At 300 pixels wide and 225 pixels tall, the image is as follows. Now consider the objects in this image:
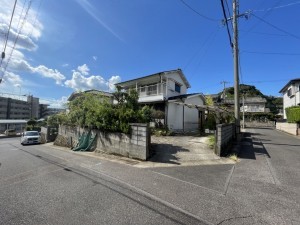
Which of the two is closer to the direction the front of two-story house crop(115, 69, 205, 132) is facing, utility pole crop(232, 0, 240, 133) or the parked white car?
the parked white car

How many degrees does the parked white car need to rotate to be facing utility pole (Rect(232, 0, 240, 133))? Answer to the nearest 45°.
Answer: approximately 45° to its left

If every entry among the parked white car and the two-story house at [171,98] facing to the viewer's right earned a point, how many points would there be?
0

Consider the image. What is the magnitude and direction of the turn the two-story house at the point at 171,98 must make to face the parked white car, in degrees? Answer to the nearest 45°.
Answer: approximately 45° to its right

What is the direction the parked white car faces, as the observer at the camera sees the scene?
facing the viewer

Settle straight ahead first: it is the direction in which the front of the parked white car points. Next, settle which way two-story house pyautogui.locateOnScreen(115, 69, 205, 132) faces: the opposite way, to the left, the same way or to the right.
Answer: to the right

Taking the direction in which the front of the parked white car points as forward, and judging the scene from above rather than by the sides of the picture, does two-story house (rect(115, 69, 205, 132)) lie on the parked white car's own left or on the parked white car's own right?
on the parked white car's own left

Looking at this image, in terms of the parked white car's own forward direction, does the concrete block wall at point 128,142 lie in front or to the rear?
in front

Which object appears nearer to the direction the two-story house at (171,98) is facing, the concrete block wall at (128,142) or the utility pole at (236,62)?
the concrete block wall
